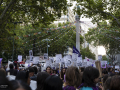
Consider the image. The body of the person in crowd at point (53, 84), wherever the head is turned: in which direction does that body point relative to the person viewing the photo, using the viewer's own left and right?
facing away from the viewer

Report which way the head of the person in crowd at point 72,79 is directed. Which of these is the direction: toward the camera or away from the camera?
away from the camera

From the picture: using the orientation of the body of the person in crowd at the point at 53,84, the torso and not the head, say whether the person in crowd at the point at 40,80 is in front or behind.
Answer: in front
